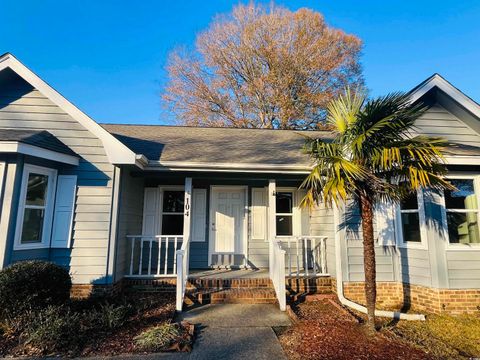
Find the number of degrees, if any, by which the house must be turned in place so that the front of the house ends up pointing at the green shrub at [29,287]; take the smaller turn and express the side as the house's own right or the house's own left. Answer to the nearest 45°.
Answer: approximately 45° to the house's own right

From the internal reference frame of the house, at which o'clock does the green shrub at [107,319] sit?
The green shrub is roughly at 1 o'clock from the house.

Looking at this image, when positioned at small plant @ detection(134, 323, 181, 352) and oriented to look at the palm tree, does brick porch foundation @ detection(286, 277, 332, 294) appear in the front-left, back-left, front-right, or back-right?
front-left

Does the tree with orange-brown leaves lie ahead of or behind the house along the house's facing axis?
behind

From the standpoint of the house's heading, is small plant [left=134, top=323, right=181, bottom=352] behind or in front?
in front

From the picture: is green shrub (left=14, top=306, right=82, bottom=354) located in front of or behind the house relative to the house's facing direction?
in front

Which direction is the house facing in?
toward the camera

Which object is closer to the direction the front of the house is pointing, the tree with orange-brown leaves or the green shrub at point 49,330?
the green shrub

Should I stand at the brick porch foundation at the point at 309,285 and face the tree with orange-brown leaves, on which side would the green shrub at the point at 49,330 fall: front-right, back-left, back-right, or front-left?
back-left
